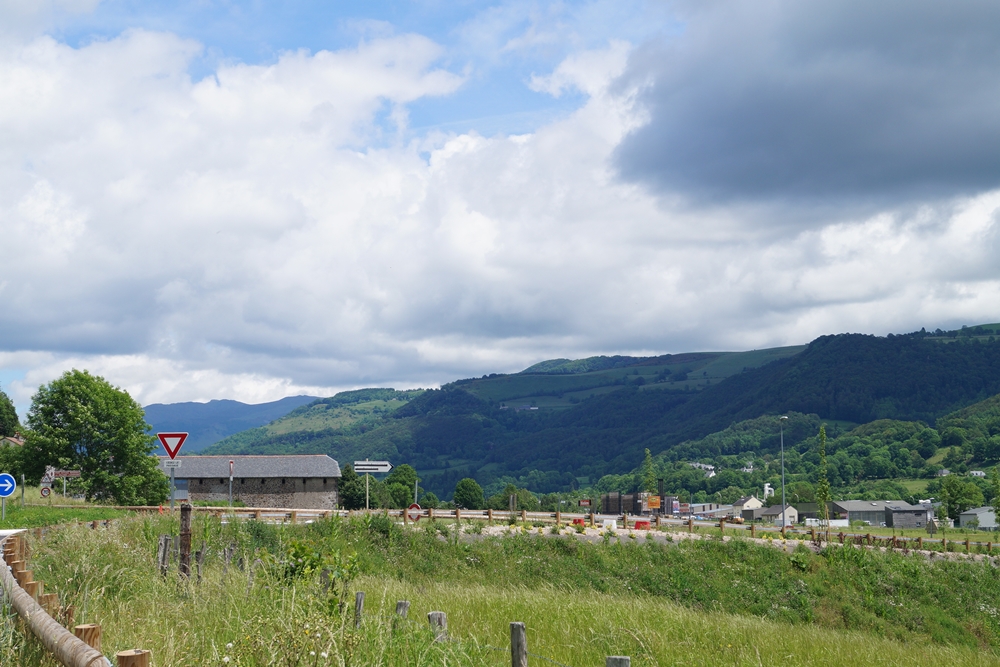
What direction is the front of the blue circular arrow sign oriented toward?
toward the camera

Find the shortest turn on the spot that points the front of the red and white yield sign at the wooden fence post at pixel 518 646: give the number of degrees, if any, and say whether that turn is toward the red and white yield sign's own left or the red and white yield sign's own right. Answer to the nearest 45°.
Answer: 0° — it already faces it

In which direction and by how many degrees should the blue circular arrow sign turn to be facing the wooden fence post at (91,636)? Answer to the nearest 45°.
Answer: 0° — it already faces it

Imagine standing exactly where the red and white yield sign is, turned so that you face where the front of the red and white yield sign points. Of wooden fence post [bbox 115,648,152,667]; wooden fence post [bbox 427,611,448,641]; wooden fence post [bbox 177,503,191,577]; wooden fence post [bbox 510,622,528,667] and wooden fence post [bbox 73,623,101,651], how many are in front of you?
5

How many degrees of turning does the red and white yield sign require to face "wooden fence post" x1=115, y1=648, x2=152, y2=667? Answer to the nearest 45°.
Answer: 0° — it already faces it

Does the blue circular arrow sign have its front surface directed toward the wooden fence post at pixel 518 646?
yes

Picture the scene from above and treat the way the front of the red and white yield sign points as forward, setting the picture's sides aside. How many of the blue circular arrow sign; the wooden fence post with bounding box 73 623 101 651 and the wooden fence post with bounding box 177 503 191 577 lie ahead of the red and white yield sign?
2

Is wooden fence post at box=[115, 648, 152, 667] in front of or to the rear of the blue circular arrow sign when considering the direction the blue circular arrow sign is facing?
in front

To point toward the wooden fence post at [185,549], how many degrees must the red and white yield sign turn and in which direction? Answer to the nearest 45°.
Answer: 0° — it already faces it

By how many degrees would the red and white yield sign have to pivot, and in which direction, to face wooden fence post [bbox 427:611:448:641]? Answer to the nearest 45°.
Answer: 0° — it already faces it

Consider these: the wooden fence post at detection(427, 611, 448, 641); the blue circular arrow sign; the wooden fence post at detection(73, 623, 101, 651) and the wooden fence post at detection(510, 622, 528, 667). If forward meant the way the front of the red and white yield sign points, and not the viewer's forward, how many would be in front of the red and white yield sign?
3

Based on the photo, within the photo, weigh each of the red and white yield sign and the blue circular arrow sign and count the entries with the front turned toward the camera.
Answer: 2

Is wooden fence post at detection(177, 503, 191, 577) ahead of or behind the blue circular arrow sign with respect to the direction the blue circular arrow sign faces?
ahead
